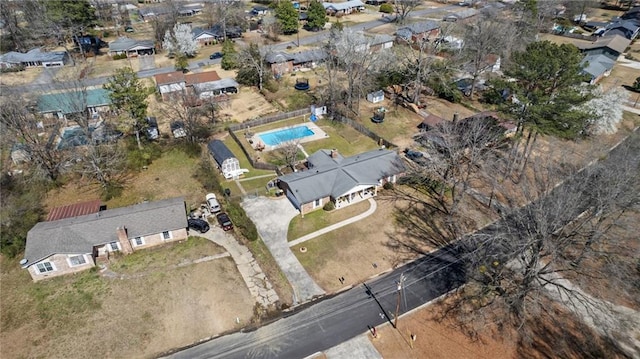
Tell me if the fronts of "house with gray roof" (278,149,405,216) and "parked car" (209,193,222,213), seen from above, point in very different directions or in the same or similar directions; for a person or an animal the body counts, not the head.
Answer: very different directions

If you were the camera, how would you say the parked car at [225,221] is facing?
facing away from the viewer and to the left of the viewer

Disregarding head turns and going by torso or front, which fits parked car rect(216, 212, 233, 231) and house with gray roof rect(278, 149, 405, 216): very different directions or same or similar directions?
very different directions

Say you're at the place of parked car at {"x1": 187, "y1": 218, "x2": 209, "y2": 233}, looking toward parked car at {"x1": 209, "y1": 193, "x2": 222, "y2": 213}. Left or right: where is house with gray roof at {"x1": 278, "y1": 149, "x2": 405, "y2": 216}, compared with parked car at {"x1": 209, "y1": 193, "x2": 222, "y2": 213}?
right

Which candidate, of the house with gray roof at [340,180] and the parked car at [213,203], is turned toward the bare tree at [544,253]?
the house with gray roof

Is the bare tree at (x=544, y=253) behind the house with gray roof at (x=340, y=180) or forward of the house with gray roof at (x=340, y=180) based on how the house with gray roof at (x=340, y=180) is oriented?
forward

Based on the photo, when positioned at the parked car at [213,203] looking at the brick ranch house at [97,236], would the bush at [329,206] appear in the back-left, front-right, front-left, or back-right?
back-left

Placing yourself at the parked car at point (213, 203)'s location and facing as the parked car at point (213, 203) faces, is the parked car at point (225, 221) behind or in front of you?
behind

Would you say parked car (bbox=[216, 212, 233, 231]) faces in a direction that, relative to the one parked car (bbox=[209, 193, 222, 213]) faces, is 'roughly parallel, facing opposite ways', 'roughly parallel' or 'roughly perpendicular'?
roughly parallel

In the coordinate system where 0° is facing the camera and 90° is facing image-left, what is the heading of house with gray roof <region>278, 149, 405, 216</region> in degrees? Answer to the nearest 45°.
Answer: approximately 315°

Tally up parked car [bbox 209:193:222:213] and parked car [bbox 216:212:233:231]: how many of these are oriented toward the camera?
0

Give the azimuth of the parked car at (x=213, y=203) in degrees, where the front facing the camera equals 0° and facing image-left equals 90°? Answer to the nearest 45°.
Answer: approximately 135°

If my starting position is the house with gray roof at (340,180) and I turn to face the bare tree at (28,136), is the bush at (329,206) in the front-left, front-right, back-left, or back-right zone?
front-left
